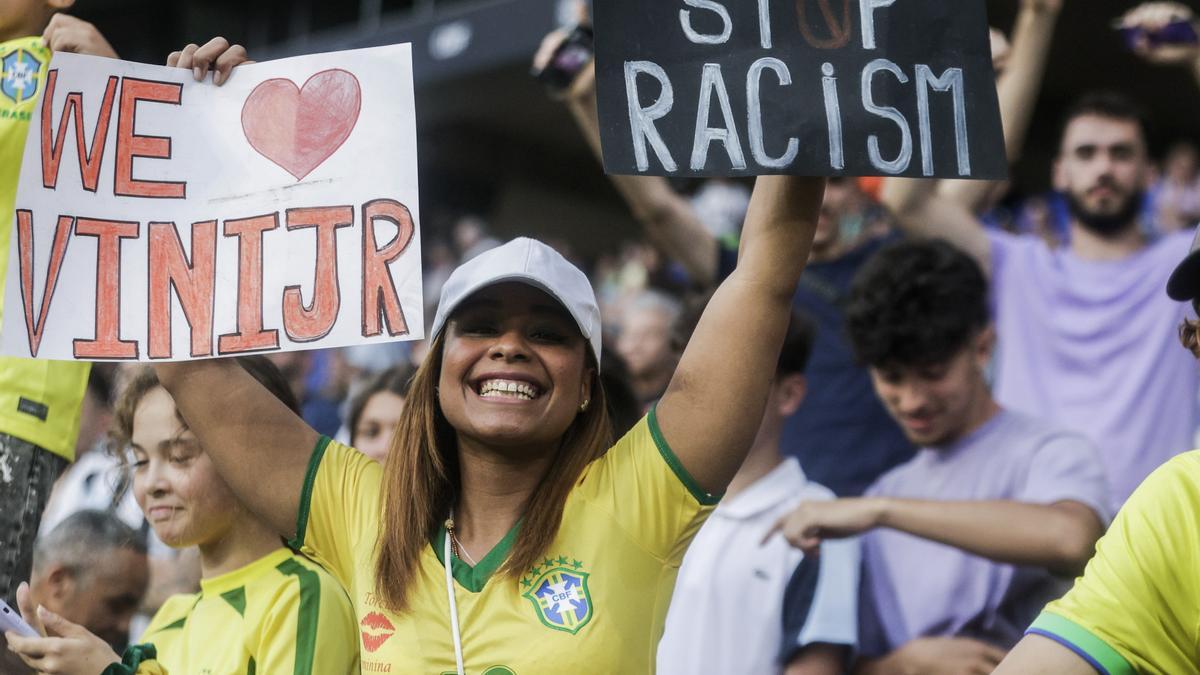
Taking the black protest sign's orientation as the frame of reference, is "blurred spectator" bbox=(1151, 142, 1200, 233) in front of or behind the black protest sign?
behind

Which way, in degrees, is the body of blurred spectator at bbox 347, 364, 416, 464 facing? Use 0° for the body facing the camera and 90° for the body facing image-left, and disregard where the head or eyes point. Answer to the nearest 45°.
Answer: approximately 0°

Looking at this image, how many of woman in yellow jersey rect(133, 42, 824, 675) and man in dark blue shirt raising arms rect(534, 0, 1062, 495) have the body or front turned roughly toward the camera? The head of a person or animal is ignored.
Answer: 2

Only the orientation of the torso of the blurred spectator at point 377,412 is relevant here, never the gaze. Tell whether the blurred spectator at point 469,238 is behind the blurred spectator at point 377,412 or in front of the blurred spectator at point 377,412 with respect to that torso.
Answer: behind

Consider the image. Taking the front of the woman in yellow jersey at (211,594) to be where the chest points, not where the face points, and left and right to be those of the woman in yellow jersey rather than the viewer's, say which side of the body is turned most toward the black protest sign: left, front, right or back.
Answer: left
